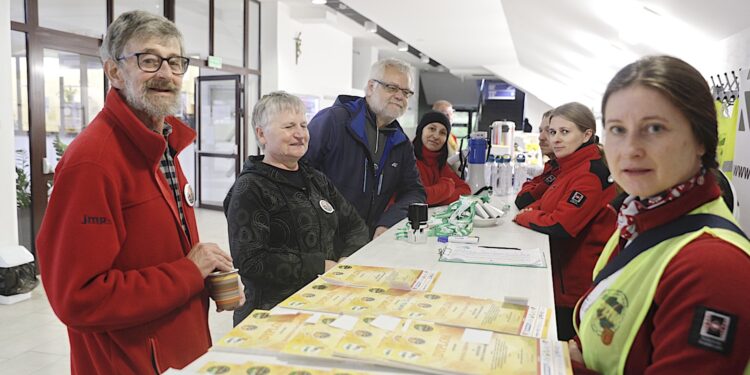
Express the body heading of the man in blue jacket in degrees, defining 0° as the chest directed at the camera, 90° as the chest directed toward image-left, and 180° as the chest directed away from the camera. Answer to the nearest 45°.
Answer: approximately 315°

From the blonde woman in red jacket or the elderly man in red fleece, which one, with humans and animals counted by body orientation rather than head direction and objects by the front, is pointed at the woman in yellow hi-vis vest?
the elderly man in red fleece

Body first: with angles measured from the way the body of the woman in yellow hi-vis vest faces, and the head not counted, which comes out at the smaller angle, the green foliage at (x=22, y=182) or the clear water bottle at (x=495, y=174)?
the green foliage

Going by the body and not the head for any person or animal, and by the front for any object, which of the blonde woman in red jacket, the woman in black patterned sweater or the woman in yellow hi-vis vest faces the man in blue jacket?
the blonde woman in red jacket

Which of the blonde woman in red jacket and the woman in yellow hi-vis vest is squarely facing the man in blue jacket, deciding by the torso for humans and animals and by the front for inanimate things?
the blonde woman in red jacket

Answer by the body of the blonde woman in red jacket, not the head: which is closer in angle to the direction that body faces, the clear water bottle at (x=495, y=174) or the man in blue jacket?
the man in blue jacket

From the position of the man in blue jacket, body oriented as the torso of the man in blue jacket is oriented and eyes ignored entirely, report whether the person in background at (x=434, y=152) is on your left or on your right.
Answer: on your left

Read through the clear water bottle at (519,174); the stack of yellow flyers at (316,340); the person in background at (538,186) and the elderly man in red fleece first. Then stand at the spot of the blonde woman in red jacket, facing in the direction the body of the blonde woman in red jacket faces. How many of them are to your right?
2

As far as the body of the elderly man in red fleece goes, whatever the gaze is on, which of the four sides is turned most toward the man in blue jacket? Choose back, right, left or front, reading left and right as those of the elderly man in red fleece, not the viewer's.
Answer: left

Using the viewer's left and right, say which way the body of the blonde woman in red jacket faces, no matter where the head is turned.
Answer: facing to the left of the viewer

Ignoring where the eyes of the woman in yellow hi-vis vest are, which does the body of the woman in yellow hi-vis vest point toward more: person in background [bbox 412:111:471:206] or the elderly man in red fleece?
the elderly man in red fleece
